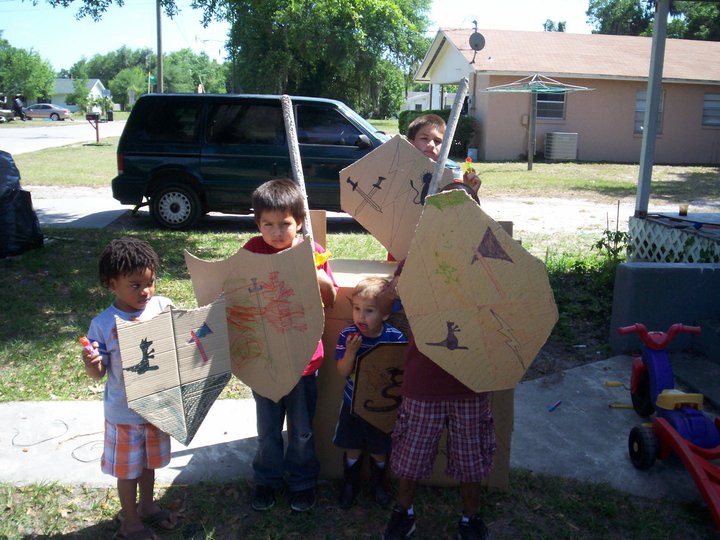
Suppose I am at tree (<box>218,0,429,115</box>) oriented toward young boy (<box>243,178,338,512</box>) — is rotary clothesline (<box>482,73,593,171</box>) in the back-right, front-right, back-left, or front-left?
front-left

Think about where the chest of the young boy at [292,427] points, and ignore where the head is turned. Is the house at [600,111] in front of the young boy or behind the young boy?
behind

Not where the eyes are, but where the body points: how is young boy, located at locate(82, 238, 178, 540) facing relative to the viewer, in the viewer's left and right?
facing the viewer and to the right of the viewer

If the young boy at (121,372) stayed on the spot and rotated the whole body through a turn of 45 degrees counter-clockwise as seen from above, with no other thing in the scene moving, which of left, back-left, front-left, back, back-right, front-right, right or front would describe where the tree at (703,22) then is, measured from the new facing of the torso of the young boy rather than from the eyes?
front-left

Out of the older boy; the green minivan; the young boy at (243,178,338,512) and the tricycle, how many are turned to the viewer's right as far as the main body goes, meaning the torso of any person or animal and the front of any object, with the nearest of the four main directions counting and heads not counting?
1

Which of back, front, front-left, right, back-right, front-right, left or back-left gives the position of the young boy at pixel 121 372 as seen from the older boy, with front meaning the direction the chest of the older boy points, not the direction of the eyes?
right

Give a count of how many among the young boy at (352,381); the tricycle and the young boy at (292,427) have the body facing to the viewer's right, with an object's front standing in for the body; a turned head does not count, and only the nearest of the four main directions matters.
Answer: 0

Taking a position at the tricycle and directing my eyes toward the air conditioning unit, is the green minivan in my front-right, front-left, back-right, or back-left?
front-left

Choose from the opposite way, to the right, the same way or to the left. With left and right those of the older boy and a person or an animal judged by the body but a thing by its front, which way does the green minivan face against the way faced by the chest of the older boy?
to the left

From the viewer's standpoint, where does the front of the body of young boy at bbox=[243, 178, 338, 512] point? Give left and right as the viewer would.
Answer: facing the viewer

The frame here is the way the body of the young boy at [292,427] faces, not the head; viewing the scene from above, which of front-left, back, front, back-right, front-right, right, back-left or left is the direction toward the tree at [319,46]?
back

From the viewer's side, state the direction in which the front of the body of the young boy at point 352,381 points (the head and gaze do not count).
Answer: toward the camera

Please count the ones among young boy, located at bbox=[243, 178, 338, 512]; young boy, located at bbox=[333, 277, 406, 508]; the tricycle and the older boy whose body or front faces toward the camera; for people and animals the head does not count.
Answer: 3
